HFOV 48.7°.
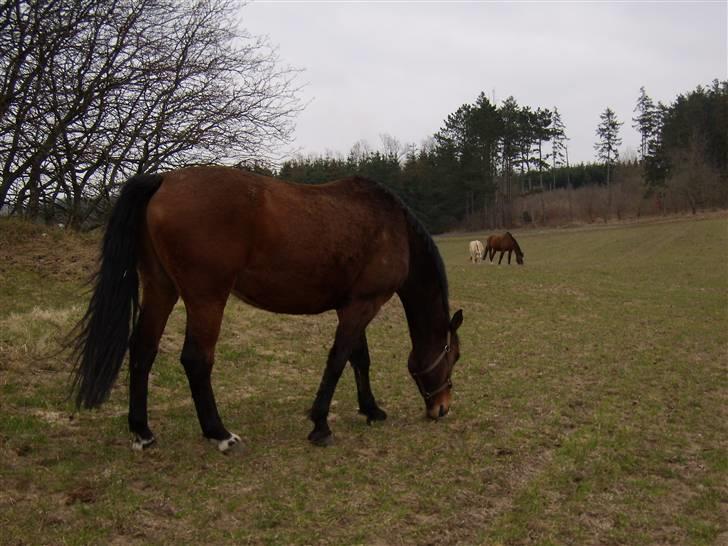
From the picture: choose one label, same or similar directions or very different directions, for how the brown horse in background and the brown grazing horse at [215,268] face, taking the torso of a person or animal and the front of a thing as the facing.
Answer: same or similar directions

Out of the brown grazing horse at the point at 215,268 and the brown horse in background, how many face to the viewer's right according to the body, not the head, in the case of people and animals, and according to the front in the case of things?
2

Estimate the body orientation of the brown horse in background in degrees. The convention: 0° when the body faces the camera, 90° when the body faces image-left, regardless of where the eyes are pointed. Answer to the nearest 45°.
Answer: approximately 270°

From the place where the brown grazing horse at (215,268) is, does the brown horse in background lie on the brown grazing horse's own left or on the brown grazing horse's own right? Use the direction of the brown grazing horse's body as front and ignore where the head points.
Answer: on the brown grazing horse's own left

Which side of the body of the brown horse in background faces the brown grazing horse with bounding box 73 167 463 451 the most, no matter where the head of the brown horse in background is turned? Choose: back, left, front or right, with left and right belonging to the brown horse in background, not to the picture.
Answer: right

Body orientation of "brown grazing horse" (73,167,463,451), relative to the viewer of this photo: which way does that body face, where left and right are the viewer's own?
facing to the right of the viewer
